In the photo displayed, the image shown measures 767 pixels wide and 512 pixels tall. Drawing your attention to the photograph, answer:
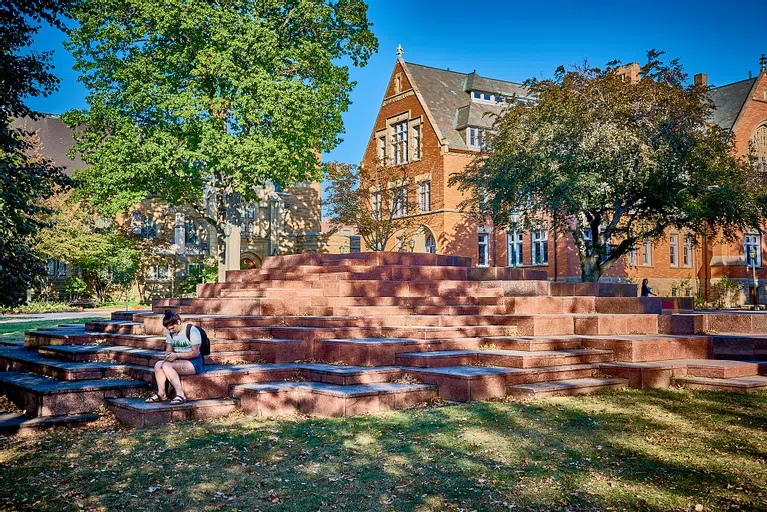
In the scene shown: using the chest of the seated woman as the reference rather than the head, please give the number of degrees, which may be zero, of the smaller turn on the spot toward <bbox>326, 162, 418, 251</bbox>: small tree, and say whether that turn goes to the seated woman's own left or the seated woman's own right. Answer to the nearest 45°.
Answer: approximately 135° to the seated woman's own right

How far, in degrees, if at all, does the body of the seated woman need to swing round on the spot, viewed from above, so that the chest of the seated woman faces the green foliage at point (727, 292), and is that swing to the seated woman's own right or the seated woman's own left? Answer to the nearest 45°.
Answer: approximately 180°

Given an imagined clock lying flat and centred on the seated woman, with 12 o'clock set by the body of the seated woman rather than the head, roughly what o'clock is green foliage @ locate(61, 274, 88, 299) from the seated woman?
The green foliage is roughly at 4 o'clock from the seated woman.

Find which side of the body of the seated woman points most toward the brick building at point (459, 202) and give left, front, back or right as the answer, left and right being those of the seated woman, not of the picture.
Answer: back

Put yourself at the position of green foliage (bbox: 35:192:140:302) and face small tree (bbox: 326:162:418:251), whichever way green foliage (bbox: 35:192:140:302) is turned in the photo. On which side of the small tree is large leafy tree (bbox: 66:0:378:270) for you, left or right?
right

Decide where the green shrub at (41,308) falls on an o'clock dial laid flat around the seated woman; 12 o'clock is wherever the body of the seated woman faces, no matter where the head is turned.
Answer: The green shrub is roughly at 4 o'clock from the seated woman.

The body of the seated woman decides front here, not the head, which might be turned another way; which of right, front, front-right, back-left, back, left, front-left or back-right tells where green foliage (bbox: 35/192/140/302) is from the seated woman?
back-right

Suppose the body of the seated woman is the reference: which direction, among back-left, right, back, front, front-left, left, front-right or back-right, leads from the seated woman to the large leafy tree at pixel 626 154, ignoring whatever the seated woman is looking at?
back

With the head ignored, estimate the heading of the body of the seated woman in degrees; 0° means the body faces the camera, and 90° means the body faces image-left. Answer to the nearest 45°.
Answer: approximately 45°
